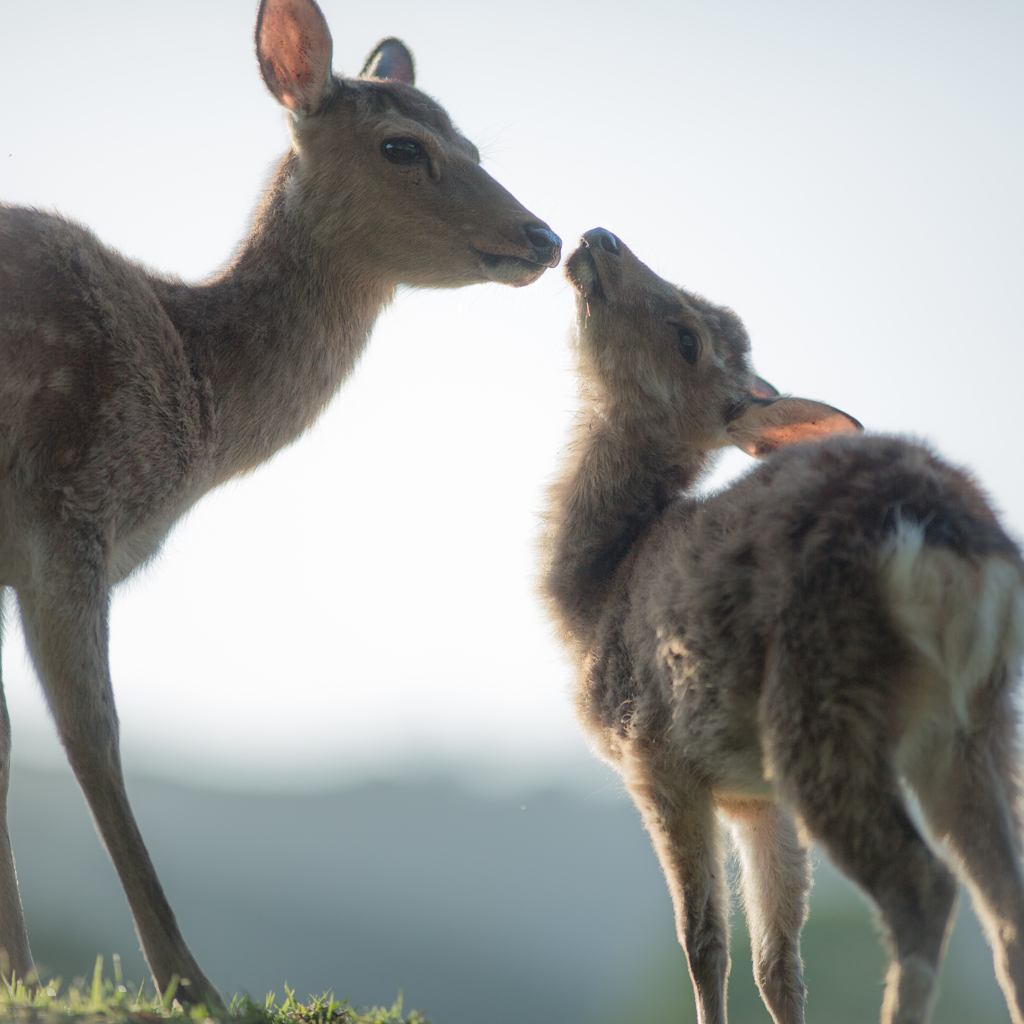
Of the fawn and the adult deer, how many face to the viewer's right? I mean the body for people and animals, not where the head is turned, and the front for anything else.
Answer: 1

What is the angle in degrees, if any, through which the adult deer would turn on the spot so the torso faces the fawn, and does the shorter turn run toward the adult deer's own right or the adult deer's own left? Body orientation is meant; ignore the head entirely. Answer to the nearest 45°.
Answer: approximately 45° to the adult deer's own right

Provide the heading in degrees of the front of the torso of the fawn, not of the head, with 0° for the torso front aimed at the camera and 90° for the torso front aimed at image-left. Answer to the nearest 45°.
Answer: approximately 135°

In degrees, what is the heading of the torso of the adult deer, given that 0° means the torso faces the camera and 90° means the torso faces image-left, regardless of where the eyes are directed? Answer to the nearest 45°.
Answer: approximately 270°
